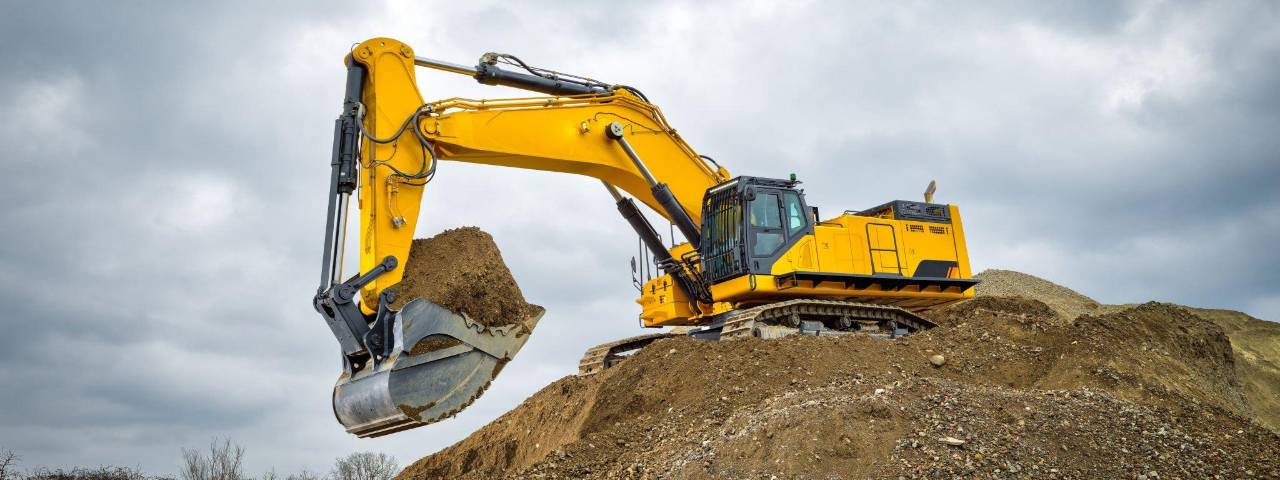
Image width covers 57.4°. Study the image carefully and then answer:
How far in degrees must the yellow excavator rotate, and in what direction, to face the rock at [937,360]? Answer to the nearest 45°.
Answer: approximately 135° to its left

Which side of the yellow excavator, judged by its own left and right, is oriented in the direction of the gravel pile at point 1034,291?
back

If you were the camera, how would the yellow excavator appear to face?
facing the viewer and to the left of the viewer
